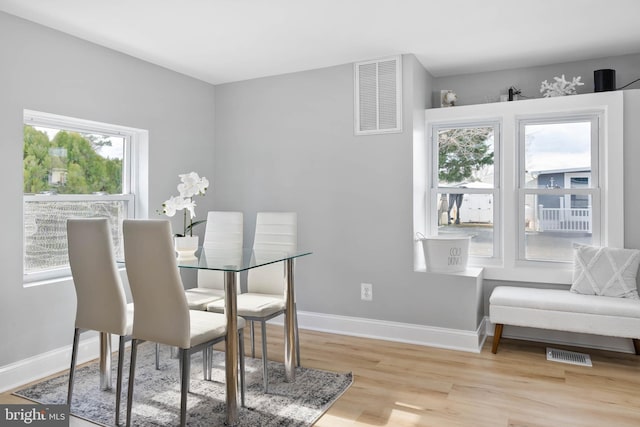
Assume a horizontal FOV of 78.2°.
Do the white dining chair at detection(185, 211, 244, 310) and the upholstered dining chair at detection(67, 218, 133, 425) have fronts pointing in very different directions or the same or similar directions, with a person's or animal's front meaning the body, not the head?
very different directions

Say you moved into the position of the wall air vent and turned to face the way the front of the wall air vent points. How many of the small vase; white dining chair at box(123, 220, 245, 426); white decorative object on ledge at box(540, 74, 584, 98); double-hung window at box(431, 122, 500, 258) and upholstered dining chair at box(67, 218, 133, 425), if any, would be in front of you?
3

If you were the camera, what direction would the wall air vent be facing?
facing the viewer and to the left of the viewer

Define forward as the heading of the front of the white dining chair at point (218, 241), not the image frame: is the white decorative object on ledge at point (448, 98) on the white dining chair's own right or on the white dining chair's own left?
on the white dining chair's own left

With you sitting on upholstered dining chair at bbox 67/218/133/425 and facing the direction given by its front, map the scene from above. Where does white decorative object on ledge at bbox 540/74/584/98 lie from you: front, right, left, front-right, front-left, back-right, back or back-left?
front-right

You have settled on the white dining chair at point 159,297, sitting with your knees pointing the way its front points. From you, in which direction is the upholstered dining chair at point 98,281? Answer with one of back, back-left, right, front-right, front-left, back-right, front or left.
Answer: left

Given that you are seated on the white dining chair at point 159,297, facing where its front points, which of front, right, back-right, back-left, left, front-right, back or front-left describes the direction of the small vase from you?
front-left

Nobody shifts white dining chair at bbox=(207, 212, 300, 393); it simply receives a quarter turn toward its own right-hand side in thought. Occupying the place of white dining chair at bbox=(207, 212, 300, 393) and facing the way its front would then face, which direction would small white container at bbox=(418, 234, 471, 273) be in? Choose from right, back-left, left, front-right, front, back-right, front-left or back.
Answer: back-right

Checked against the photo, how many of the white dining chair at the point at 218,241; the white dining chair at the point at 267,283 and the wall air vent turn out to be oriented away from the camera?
0

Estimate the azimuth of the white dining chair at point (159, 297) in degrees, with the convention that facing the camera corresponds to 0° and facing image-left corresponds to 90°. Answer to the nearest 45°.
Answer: approximately 225°

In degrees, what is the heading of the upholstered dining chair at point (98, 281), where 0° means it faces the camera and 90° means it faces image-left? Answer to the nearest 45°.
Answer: approximately 225°

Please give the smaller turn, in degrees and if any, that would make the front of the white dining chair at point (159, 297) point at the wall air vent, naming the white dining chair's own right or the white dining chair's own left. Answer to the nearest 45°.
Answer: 0° — it already faces it

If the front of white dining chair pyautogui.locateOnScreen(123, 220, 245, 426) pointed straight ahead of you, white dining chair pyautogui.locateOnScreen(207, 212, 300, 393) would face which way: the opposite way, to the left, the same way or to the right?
the opposite way

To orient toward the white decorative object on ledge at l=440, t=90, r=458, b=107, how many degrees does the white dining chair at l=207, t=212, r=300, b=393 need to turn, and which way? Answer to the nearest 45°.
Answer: approximately 135° to its left

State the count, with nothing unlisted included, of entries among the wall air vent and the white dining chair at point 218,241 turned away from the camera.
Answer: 0

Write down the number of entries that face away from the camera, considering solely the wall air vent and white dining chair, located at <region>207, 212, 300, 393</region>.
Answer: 0
